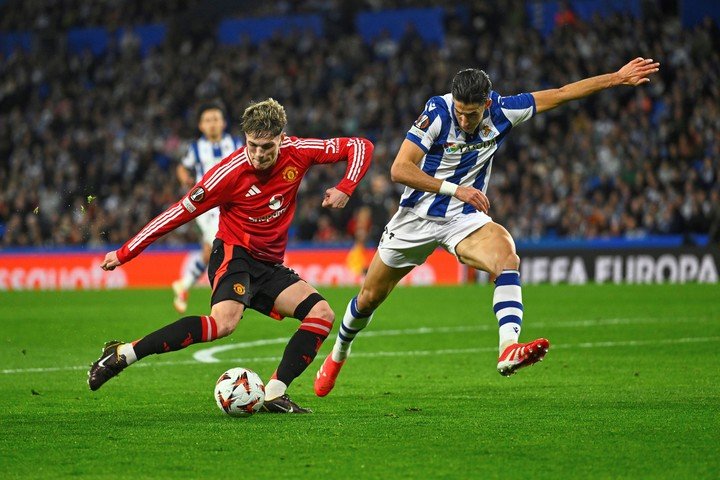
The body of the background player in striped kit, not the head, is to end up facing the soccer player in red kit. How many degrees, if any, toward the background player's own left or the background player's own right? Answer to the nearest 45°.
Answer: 0° — they already face them

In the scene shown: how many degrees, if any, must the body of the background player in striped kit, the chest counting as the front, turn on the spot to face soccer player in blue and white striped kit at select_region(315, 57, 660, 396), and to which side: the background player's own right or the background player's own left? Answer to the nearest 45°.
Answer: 0° — they already face them

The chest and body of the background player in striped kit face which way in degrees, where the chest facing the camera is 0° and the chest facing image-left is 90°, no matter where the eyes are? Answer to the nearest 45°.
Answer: approximately 0°

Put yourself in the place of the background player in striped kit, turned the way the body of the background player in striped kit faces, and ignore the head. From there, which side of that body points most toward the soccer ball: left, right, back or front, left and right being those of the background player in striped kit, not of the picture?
front
